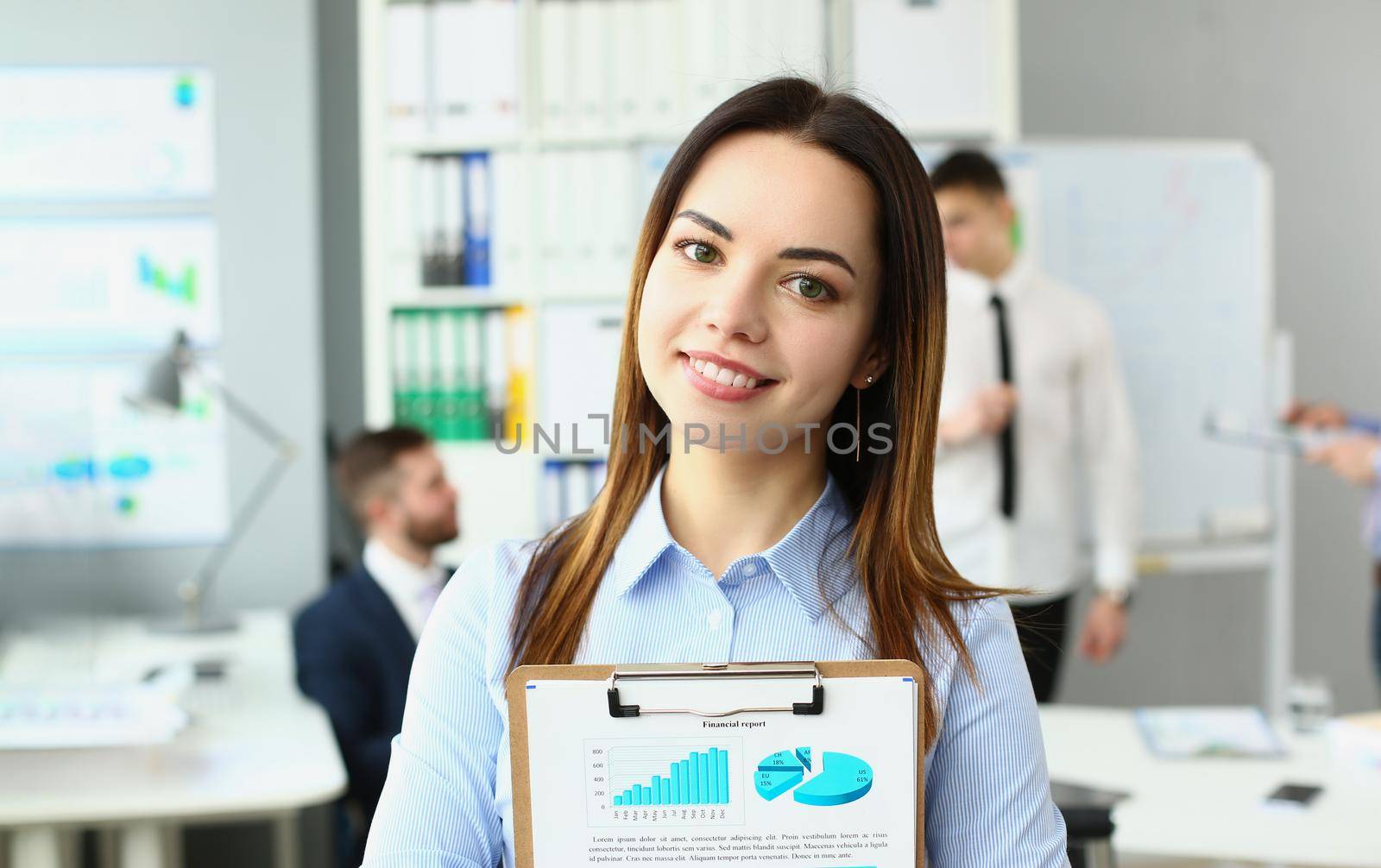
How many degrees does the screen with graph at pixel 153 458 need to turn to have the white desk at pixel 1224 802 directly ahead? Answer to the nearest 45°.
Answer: approximately 45° to its left

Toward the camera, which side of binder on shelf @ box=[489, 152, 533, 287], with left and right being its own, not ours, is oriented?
front

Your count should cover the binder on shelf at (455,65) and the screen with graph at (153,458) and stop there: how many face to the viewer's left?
0

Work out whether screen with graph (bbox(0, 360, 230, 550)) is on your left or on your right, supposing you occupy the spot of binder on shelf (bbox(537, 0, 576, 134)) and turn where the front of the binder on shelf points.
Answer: on your right

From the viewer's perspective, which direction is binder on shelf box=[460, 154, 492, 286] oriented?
toward the camera

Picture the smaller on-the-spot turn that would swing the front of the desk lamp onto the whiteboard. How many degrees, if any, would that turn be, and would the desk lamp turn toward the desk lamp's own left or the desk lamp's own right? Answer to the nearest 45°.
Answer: approximately 180°

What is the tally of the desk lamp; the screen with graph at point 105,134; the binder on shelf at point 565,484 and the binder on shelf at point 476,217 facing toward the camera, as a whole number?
3

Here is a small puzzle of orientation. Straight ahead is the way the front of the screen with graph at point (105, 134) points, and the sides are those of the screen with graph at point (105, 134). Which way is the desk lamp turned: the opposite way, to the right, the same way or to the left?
to the right

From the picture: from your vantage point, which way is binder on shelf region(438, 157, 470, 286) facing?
toward the camera

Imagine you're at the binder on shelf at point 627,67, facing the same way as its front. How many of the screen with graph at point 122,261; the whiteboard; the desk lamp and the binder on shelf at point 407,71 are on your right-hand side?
3
